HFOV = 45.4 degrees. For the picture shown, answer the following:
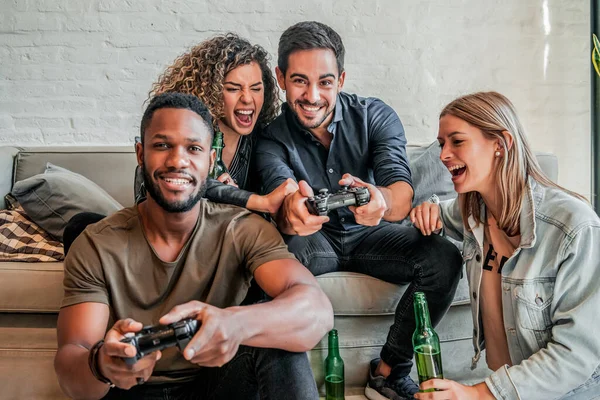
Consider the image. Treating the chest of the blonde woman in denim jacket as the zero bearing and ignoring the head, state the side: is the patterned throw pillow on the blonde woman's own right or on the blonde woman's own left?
on the blonde woman's own right

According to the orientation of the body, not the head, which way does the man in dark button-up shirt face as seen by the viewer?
toward the camera

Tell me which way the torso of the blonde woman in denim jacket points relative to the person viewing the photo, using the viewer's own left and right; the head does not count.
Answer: facing the viewer and to the left of the viewer

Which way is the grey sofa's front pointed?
toward the camera

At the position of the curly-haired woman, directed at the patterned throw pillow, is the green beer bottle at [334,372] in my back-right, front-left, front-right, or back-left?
back-left

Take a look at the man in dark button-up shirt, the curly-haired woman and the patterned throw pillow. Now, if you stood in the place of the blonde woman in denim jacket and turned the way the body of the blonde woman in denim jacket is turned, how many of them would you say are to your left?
0

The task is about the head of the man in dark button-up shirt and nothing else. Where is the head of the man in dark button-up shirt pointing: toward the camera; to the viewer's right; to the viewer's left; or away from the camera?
toward the camera

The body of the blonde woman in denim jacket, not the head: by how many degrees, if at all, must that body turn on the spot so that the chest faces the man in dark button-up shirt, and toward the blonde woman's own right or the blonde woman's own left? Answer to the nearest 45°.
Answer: approximately 90° to the blonde woman's own right

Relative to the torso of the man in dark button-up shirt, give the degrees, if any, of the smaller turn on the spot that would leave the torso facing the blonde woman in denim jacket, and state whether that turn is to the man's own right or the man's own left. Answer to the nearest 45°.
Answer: approximately 45° to the man's own left
